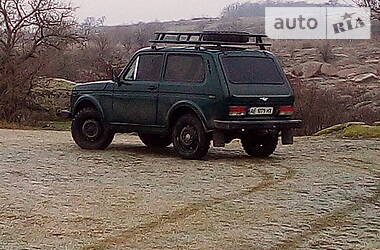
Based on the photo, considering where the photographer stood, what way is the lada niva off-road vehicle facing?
facing away from the viewer and to the left of the viewer

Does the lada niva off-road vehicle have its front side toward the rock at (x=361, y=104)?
no

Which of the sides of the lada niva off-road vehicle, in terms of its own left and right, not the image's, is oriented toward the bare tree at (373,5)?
right

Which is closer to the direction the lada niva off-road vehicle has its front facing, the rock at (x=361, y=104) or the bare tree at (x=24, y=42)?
the bare tree
